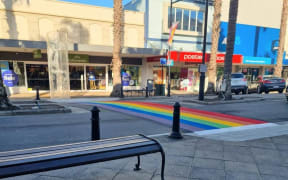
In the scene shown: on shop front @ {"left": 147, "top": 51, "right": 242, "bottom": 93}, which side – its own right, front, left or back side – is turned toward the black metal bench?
front

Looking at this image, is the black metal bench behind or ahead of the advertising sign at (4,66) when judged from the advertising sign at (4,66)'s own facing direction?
ahead

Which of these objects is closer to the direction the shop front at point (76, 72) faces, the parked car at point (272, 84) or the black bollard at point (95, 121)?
the black bollard

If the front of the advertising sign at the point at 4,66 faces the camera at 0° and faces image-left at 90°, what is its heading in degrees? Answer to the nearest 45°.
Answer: approximately 0°

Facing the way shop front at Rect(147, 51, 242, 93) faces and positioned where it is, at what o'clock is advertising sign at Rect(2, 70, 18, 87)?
The advertising sign is roughly at 2 o'clock from the shop front.

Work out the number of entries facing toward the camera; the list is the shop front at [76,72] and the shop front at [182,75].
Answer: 2

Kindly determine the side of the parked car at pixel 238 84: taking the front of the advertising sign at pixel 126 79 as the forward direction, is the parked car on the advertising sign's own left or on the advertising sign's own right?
on the advertising sign's own left
